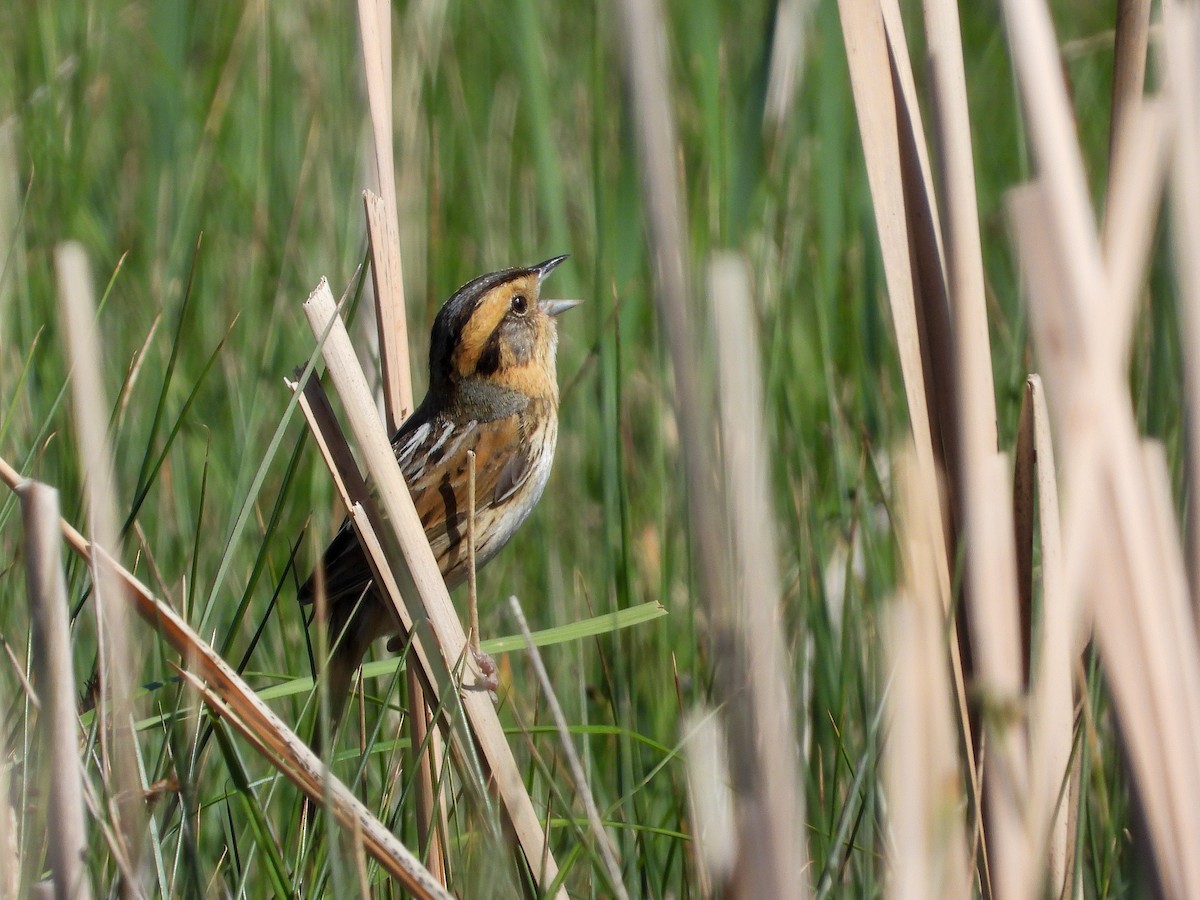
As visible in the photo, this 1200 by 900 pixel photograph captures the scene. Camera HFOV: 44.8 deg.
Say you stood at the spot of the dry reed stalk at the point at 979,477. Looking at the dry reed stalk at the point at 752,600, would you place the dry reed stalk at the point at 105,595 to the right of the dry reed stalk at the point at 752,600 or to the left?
right

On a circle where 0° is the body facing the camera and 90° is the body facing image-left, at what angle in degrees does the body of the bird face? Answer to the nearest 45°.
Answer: approximately 270°

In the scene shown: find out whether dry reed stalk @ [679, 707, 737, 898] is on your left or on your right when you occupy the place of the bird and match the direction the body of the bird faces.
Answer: on your right

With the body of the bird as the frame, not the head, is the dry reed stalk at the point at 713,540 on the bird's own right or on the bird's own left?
on the bird's own right

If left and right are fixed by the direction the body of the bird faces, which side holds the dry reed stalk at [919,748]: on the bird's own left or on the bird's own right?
on the bird's own right

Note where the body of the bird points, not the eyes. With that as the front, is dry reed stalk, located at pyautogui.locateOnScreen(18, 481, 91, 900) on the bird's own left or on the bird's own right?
on the bird's own right

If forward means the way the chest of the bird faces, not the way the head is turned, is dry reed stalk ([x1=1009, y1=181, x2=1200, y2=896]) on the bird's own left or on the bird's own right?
on the bird's own right
